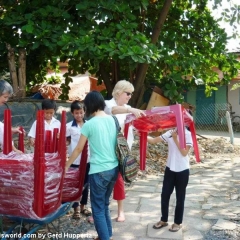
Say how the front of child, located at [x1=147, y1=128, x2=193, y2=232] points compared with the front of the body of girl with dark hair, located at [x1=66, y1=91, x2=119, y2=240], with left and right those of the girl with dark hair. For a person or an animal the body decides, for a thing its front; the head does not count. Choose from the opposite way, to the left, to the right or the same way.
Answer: to the left

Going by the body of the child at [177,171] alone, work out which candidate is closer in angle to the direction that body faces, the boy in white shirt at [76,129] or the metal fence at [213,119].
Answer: the boy in white shirt

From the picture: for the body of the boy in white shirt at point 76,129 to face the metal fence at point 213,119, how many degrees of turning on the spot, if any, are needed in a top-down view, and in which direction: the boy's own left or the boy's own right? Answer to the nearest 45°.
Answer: approximately 135° to the boy's own left

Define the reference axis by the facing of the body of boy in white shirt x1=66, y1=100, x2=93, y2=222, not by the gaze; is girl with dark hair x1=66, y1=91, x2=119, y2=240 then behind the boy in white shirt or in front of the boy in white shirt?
in front

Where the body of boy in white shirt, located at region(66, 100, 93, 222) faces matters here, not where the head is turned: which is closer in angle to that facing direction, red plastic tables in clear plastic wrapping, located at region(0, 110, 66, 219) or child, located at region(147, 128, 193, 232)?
the red plastic tables in clear plastic wrapping

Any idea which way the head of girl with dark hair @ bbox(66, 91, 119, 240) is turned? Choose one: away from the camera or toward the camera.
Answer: away from the camera

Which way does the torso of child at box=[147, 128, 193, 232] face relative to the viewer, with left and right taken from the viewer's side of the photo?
facing the viewer and to the left of the viewer

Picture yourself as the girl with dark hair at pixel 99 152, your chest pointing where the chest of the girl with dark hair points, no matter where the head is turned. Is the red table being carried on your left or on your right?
on your right

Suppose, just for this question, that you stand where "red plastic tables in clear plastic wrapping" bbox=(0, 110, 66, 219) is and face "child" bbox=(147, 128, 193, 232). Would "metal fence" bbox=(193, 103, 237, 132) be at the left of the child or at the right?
left

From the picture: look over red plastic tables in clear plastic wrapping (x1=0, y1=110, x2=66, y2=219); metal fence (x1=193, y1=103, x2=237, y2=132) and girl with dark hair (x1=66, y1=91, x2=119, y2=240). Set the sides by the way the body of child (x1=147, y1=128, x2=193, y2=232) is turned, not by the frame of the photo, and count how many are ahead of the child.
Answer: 2

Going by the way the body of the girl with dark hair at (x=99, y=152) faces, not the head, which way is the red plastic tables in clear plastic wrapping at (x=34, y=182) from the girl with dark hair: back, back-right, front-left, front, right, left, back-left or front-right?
left

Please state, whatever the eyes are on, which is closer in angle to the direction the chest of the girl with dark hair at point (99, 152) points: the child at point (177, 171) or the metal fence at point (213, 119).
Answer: the metal fence
